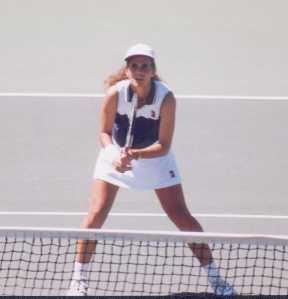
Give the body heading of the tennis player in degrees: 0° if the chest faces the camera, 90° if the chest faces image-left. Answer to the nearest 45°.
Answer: approximately 0°
